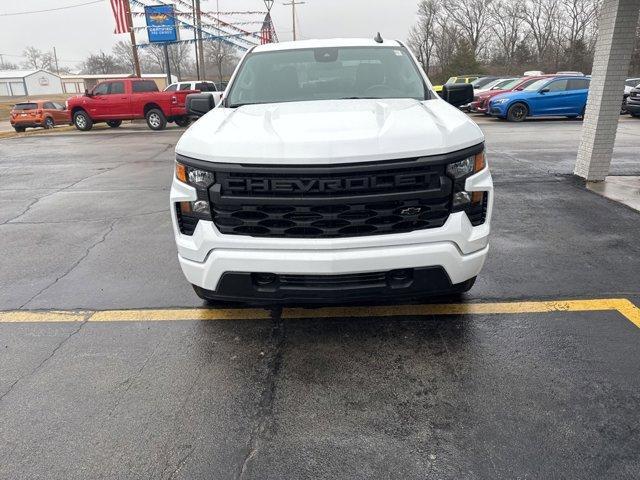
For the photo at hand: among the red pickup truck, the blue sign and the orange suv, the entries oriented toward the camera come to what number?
1

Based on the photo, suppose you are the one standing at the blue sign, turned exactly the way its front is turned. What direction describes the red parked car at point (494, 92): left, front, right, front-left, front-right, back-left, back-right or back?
front-left

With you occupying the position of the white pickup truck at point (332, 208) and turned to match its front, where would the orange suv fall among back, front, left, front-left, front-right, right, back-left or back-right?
back-right

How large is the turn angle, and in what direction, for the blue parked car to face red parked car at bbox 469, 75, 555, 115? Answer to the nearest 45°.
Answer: approximately 90° to its right

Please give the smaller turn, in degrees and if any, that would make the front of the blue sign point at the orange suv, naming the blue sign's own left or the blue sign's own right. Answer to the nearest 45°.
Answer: approximately 45° to the blue sign's own right

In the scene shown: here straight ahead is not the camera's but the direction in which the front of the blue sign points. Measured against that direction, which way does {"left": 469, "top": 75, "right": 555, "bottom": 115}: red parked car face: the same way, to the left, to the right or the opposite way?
to the right

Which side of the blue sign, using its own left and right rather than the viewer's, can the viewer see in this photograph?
front

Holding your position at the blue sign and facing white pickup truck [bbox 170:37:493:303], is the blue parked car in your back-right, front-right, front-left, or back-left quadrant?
front-left

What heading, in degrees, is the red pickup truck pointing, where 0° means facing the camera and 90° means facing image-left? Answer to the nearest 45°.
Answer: approximately 135°

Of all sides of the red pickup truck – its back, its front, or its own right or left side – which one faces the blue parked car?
back

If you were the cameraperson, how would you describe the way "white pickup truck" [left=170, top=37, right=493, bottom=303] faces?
facing the viewer

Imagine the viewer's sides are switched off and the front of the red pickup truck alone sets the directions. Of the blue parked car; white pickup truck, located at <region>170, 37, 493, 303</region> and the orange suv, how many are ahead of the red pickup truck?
1

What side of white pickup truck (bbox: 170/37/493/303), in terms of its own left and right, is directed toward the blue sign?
back

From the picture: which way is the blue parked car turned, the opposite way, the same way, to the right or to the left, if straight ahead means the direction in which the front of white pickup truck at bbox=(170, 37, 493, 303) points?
to the right

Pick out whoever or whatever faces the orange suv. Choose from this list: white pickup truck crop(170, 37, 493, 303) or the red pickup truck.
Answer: the red pickup truck

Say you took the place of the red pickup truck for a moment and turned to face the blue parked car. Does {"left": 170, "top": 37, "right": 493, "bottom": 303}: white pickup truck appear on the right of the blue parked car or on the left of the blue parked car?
right

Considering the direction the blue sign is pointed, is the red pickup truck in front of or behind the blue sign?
in front

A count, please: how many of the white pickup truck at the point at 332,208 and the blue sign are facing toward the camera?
2
